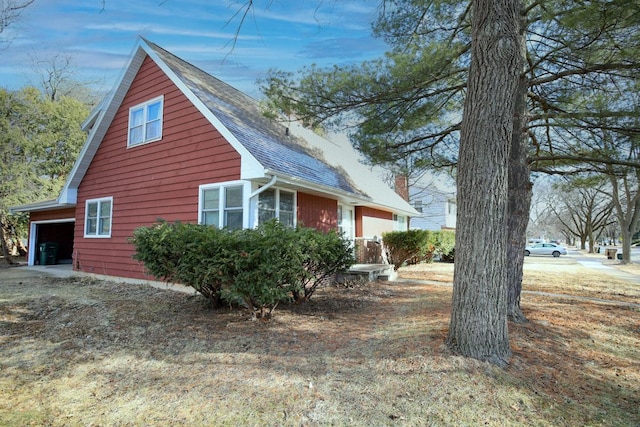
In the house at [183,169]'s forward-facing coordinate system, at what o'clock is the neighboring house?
The neighboring house is roughly at 9 o'clock from the house.

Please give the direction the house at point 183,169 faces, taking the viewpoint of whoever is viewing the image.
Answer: facing the viewer and to the right of the viewer

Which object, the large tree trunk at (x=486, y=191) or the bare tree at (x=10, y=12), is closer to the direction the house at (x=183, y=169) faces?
the large tree trunk

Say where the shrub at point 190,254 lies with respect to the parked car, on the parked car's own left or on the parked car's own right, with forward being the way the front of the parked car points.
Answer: on the parked car's own left

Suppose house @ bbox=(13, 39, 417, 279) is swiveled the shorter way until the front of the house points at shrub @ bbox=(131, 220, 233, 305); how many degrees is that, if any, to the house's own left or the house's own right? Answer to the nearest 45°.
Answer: approximately 45° to the house's own right

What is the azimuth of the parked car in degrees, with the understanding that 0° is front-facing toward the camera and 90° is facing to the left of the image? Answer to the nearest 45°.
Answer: approximately 90°

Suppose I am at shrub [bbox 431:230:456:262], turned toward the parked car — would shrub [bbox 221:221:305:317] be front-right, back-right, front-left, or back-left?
back-right

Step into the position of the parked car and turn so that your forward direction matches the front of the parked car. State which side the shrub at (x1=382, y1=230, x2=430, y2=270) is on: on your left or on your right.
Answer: on your left

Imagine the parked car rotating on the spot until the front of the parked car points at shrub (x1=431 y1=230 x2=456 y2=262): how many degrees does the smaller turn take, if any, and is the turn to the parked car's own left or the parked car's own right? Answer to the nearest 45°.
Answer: approximately 90° to the parked car's own left

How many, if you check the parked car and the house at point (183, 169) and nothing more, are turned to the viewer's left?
1

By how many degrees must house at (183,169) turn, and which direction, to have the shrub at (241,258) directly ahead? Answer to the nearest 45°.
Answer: approximately 45° to its right

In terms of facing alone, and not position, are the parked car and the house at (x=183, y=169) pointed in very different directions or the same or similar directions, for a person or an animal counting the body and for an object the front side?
very different directions
